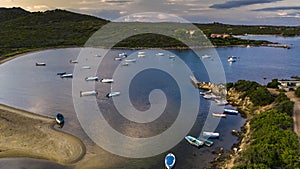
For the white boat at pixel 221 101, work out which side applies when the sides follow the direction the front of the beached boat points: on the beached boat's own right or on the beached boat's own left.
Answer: on the beached boat's own left

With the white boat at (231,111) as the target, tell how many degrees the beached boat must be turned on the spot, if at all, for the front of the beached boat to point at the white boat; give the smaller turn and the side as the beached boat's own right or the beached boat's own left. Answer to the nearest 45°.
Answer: approximately 90° to the beached boat's own left

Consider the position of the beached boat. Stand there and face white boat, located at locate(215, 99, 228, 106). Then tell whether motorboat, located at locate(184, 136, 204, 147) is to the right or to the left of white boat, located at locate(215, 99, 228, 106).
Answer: right

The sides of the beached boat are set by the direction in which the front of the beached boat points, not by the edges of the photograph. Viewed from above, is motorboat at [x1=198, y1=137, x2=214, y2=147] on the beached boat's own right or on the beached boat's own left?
on the beached boat's own left

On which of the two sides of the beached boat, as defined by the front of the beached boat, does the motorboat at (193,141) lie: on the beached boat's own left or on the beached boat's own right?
on the beached boat's own left

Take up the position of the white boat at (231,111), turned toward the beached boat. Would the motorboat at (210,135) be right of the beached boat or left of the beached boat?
left

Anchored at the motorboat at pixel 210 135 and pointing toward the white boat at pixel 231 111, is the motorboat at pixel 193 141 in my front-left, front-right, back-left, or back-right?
back-left

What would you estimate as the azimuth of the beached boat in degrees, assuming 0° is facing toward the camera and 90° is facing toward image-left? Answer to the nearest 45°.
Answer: approximately 0°
